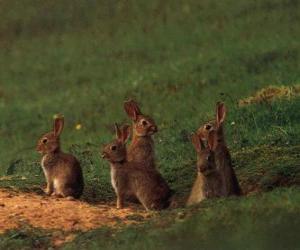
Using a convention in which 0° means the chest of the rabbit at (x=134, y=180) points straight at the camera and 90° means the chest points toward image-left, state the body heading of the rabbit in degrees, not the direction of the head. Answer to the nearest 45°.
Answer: approximately 90°

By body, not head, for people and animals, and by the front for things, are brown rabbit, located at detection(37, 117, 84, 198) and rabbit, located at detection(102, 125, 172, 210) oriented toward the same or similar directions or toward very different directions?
same or similar directions

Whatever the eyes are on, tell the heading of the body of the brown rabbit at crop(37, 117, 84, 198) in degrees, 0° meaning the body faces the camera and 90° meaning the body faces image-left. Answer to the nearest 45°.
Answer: approximately 90°

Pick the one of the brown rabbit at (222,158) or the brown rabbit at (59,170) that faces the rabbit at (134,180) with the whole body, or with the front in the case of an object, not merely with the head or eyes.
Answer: the brown rabbit at (222,158)

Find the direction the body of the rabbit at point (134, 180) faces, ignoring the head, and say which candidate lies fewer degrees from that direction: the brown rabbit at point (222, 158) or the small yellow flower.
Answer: the small yellow flower

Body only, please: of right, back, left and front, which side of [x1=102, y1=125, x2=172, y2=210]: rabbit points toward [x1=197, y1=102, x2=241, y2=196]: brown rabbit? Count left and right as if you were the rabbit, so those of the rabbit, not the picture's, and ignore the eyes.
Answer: back
